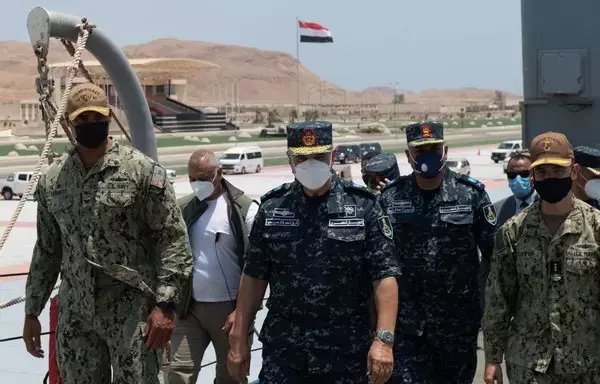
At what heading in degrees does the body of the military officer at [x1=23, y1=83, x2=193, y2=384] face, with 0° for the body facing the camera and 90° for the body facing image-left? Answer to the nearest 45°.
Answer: approximately 0°

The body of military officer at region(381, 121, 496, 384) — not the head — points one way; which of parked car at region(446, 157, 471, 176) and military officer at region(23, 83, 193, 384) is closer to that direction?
the military officer

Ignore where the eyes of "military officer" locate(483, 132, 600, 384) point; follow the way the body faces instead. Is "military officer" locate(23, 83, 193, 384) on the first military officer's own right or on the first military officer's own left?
on the first military officer's own right

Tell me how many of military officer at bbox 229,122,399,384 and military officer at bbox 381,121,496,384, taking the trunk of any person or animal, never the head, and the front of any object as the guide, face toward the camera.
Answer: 2

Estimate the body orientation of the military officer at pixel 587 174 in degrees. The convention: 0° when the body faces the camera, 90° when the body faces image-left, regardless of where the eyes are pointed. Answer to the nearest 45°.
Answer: approximately 315°

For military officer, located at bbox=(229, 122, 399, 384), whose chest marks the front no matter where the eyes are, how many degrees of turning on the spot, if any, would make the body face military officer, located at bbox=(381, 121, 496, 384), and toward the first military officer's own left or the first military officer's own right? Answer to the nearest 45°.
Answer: approximately 135° to the first military officer's own left

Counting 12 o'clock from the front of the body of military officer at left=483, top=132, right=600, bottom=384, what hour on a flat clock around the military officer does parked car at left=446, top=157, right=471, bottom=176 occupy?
The parked car is roughly at 6 o'clock from the military officer.

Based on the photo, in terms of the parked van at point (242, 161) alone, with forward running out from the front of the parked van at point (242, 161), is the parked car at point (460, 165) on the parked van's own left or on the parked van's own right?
on the parked van's own left

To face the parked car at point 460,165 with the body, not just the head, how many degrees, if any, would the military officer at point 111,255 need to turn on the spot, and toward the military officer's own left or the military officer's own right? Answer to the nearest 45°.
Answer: approximately 180°
